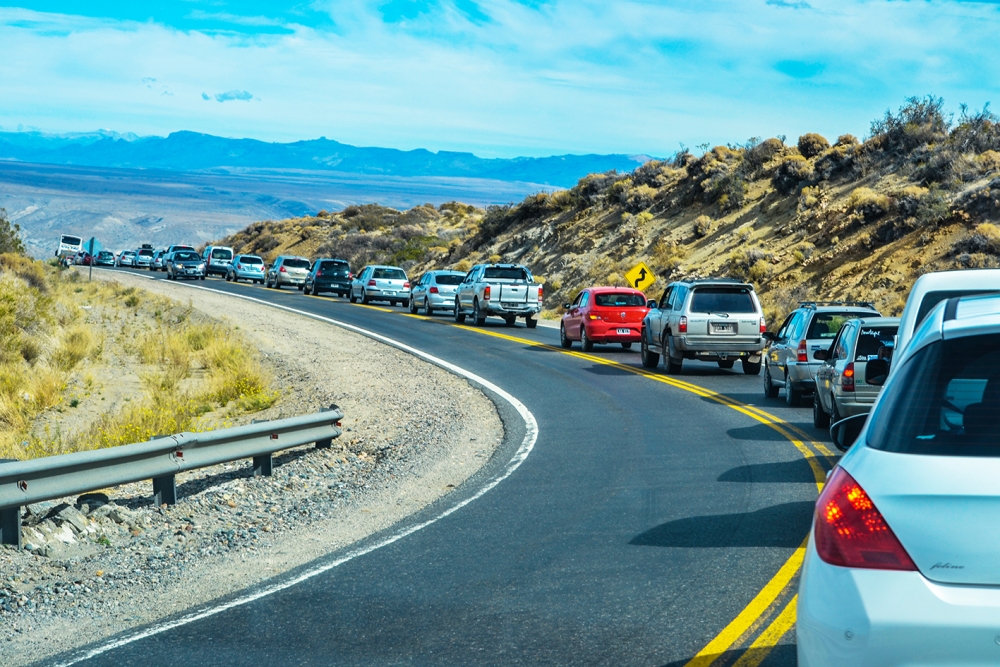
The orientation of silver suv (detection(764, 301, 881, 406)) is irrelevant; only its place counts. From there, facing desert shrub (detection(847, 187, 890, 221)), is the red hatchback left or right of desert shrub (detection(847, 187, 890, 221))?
left

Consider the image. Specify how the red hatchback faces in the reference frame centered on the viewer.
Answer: facing away from the viewer and to the left of the viewer

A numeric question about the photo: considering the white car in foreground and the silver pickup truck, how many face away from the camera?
2

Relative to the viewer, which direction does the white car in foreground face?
away from the camera

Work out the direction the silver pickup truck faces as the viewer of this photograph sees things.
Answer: facing away from the viewer

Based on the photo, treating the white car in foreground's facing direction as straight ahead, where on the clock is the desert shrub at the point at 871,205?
The desert shrub is roughly at 12 o'clock from the white car in foreground.

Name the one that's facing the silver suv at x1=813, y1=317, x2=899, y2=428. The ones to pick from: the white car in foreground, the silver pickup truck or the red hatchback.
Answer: the white car in foreground

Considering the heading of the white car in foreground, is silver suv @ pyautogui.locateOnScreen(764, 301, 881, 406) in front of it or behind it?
in front

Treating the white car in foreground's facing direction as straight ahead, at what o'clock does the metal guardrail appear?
The metal guardrail is roughly at 10 o'clock from the white car in foreground.

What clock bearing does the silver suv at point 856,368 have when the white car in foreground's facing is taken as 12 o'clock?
The silver suv is roughly at 12 o'clock from the white car in foreground.

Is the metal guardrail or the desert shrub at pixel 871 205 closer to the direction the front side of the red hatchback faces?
the desert shrub

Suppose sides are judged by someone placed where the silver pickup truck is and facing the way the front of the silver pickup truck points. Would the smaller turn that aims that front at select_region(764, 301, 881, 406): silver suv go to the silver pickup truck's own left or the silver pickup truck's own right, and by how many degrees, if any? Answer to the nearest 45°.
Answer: approximately 180°

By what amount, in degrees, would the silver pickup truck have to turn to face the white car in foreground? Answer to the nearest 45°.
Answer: approximately 180°

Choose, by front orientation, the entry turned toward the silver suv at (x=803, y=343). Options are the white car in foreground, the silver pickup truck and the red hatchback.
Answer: the white car in foreground

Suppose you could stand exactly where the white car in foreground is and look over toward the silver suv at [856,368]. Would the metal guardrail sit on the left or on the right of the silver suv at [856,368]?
left
